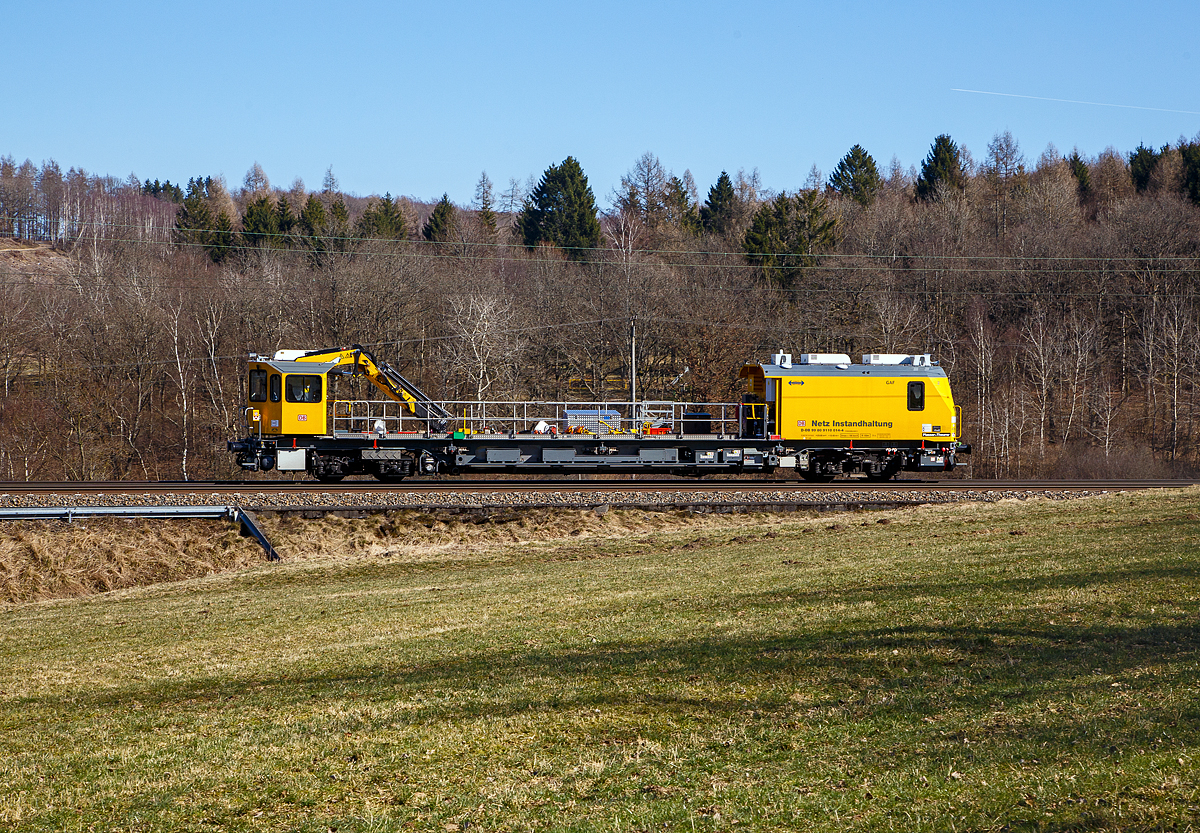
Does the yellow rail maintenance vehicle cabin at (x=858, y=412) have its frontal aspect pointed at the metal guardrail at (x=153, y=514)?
no

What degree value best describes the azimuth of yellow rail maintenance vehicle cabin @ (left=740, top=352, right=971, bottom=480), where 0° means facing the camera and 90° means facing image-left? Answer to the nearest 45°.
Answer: approximately 270°
